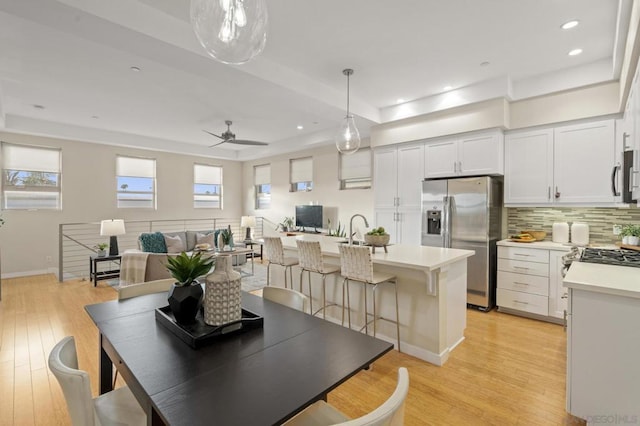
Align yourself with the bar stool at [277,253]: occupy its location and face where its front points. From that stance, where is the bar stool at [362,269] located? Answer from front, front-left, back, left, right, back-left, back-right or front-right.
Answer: right

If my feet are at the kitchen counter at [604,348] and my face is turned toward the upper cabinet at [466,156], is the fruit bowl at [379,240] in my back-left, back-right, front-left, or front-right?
front-left

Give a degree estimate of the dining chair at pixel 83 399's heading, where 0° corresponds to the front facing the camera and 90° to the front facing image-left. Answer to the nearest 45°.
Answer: approximately 225°

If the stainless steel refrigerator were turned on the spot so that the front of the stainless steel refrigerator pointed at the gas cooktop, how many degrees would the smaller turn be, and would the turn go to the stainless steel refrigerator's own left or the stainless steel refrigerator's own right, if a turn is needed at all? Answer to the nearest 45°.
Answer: approximately 45° to the stainless steel refrigerator's own left

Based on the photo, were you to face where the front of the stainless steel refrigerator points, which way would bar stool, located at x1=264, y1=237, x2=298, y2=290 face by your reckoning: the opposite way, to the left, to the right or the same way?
the opposite way

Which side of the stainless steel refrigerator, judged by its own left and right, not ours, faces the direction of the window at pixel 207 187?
right

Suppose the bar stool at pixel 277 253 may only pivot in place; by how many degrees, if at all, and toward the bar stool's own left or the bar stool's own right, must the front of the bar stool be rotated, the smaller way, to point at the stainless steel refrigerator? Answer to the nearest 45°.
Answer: approximately 45° to the bar stool's own right

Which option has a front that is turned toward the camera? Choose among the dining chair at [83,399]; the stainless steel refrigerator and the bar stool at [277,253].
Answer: the stainless steel refrigerator

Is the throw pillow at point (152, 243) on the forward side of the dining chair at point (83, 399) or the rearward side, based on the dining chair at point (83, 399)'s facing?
on the forward side

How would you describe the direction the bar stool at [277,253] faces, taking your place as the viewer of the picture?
facing away from the viewer and to the right of the viewer

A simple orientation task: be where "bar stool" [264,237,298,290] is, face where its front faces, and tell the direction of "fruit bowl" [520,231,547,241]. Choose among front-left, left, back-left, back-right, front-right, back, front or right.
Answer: front-right

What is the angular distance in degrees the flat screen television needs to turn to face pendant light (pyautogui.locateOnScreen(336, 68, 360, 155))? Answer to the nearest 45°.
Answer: approximately 45° to its left

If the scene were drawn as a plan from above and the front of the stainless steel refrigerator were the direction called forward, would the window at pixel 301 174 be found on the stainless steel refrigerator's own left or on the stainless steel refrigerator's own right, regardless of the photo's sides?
on the stainless steel refrigerator's own right

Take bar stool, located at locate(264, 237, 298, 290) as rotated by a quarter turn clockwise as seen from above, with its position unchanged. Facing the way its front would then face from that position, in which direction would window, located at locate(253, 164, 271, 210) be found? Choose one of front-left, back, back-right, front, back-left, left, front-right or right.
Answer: back-left

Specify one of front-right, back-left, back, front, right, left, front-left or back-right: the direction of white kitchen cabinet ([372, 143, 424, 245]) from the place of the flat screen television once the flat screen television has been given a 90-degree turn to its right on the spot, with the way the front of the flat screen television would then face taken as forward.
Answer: back

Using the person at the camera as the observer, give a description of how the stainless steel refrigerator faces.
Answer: facing the viewer

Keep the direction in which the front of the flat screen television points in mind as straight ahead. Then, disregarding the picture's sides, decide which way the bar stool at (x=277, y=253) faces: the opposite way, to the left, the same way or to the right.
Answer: the opposite way
